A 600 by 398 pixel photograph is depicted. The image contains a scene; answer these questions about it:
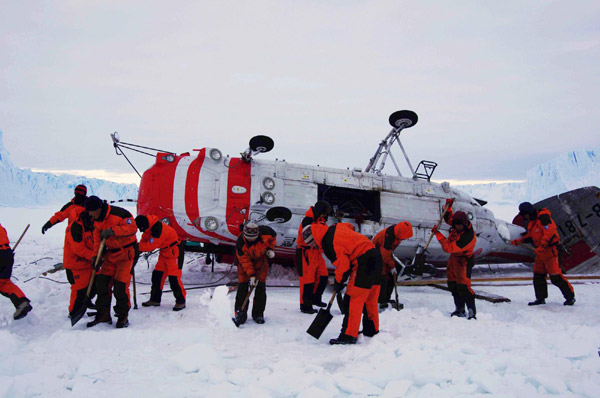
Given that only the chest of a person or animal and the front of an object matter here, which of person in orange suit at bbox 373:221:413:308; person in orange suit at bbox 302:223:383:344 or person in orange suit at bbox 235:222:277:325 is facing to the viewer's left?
person in orange suit at bbox 302:223:383:344

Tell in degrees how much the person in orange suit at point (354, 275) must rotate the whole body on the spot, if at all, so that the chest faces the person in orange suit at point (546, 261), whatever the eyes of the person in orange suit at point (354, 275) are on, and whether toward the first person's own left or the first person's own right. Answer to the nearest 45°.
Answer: approximately 135° to the first person's own right

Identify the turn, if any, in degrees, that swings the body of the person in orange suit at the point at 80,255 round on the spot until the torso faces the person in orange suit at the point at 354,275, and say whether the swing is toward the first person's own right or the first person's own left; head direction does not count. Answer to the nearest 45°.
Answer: approximately 45° to the first person's own right

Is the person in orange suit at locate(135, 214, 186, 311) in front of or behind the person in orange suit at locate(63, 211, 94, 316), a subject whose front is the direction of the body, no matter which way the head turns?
in front

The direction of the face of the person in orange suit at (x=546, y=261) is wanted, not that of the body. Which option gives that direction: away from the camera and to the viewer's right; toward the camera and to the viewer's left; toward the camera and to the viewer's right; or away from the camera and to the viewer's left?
toward the camera and to the viewer's left

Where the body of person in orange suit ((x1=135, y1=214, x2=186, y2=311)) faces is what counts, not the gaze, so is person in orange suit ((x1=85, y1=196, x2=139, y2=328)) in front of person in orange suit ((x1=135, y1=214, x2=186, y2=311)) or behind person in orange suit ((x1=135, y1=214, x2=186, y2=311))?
in front

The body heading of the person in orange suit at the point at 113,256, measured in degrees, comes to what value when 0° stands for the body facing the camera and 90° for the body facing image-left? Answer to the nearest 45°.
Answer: approximately 45°
